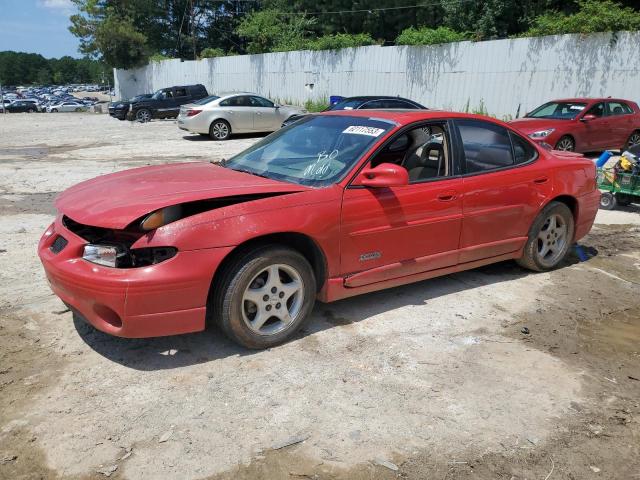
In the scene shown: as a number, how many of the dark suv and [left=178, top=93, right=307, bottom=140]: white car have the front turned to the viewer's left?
1

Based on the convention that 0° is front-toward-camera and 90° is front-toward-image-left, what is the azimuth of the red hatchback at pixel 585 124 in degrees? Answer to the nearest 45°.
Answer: approximately 45°

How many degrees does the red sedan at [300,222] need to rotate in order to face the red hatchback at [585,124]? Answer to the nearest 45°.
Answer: approximately 180°

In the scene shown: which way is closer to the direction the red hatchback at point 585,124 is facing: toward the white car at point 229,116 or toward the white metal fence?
the white car

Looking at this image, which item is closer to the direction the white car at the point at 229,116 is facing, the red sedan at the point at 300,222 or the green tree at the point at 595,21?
the green tree

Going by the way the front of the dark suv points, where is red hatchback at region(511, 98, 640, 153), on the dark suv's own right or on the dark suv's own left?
on the dark suv's own left

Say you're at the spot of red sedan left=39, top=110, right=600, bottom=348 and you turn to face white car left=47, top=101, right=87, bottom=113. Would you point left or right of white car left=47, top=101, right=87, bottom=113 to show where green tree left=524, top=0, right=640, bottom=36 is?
right

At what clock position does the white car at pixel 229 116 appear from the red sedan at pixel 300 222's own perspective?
The white car is roughly at 4 o'clock from the red sedan.

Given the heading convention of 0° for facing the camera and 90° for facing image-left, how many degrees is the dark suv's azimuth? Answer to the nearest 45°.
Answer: approximately 90°

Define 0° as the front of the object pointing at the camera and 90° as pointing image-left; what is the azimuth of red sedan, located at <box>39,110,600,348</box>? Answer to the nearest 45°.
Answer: approximately 45°

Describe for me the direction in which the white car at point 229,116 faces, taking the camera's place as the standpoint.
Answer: facing away from the viewer and to the right of the viewer

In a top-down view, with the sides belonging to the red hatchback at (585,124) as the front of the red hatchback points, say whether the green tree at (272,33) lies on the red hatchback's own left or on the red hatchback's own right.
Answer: on the red hatchback's own right

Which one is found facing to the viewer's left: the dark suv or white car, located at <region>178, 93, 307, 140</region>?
the dark suv

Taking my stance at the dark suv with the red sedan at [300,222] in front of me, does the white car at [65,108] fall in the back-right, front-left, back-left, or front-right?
back-right

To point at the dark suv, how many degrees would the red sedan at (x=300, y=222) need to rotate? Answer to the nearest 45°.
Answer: approximately 135° to its right

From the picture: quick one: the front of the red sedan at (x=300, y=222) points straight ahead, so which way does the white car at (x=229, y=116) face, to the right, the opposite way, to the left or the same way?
the opposite way
